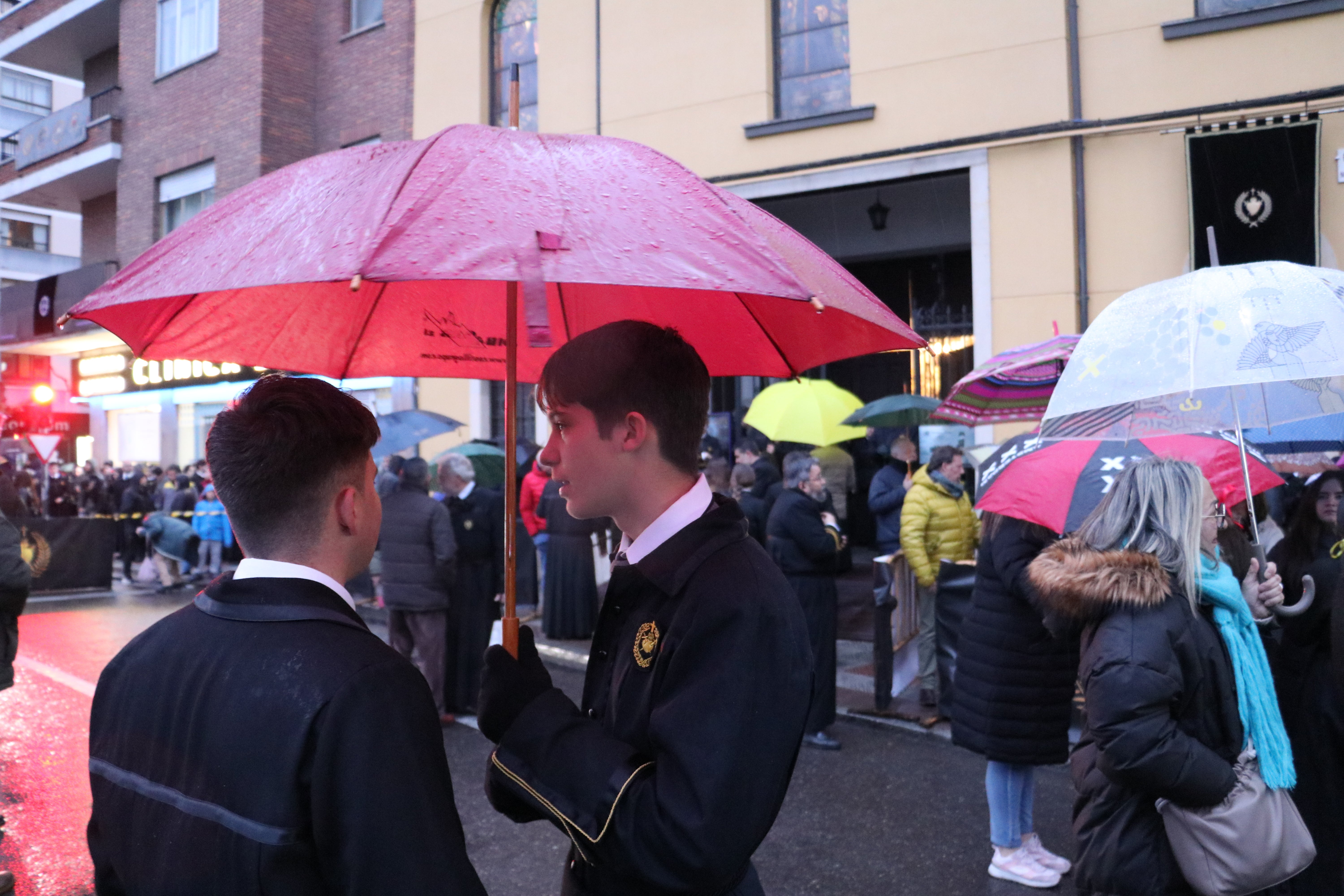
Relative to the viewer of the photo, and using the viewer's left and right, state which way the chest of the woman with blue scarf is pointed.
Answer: facing to the right of the viewer

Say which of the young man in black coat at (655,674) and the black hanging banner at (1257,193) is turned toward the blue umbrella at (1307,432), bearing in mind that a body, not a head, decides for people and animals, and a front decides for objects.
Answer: the black hanging banner

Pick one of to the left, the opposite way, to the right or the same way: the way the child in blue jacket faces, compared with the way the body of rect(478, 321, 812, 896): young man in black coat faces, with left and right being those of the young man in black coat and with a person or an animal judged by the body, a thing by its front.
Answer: to the left

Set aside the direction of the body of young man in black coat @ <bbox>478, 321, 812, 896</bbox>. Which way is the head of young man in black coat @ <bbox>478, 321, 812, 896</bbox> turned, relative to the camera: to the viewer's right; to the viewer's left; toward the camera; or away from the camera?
to the viewer's left

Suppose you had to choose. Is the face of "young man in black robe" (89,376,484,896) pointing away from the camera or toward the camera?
away from the camera

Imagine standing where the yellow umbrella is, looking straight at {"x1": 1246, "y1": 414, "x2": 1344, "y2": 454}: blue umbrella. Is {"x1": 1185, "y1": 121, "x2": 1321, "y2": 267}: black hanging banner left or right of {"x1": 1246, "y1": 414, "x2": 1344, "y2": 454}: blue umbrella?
left

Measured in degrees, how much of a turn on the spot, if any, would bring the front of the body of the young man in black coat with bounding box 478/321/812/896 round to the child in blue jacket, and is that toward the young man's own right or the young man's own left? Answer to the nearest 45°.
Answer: approximately 45° to the young man's own right

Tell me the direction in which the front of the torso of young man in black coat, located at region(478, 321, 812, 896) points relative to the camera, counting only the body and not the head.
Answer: to the viewer's left
